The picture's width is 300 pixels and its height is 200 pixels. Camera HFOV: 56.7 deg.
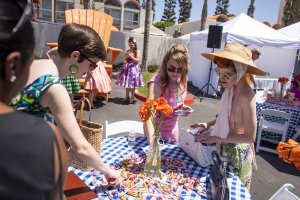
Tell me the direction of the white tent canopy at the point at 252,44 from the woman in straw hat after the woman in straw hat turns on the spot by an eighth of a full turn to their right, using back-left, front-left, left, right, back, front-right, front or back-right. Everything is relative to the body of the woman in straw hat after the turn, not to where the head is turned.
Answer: front-right

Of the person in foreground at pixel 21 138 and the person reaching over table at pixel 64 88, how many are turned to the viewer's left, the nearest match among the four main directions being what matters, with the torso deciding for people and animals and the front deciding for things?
0

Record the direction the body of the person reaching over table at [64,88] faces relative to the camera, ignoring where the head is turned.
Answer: to the viewer's right

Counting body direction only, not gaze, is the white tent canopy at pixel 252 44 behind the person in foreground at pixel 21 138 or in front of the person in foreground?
in front

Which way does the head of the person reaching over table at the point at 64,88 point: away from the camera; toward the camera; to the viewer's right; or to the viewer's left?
to the viewer's right

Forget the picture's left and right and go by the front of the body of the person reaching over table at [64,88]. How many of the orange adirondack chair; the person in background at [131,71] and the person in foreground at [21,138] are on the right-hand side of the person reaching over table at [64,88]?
1

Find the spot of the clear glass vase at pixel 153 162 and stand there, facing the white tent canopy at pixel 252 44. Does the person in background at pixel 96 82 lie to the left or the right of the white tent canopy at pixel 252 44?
left

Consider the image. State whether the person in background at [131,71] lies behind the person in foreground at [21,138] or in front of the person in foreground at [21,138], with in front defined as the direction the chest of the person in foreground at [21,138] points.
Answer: in front

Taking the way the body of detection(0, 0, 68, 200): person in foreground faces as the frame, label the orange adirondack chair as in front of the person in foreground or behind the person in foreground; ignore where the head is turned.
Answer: in front
